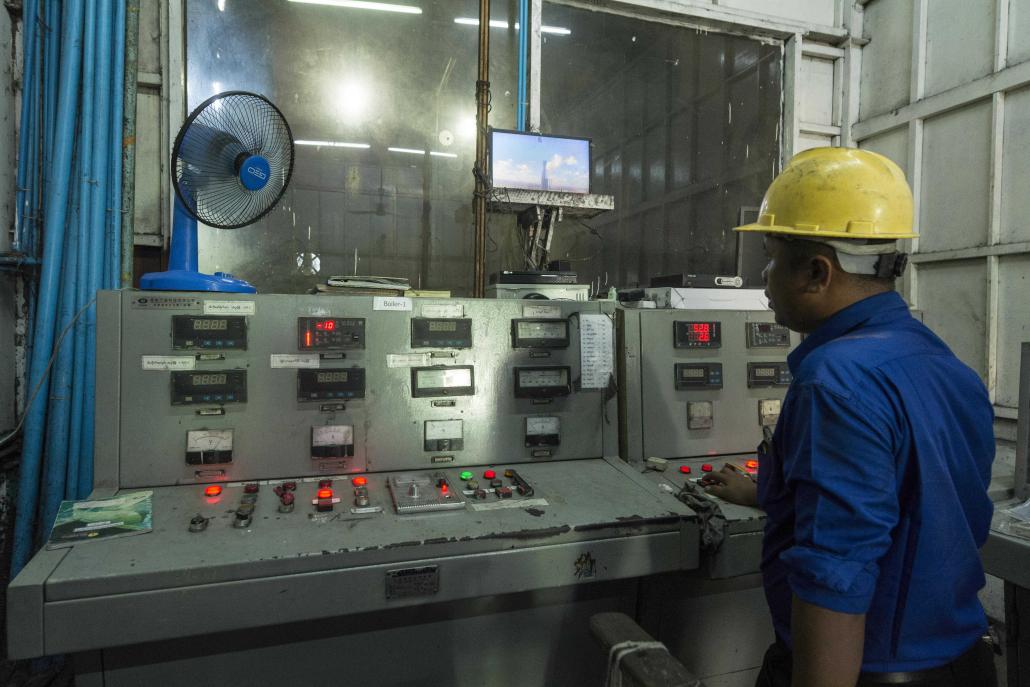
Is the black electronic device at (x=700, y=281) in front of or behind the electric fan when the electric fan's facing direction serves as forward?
in front

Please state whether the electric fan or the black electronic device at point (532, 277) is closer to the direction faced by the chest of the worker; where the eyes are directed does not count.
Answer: the black electronic device

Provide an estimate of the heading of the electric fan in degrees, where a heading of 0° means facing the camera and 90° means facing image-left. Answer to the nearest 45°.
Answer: approximately 315°

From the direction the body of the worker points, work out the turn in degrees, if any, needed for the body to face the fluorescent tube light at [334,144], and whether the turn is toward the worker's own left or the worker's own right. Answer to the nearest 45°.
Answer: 0° — they already face it

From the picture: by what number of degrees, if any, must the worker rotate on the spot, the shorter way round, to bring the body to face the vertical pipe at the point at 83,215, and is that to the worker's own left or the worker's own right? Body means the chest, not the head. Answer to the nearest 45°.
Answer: approximately 45° to the worker's own left

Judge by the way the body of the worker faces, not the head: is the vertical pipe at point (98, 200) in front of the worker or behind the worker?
in front

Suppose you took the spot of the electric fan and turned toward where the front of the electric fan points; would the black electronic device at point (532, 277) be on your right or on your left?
on your left

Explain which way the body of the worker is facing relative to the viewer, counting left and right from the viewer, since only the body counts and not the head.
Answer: facing away from the viewer and to the left of the viewer

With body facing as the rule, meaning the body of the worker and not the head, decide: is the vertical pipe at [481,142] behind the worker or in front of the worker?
in front

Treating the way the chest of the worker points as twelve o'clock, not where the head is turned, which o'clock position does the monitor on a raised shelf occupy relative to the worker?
The monitor on a raised shelf is roughly at 12 o'clock from the worker.

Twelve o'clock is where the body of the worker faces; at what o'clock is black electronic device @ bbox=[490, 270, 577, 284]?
The black electronic device is roughly at 12 o'clock from the worker.

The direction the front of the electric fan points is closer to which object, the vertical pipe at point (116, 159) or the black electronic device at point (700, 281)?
the black electronic device
